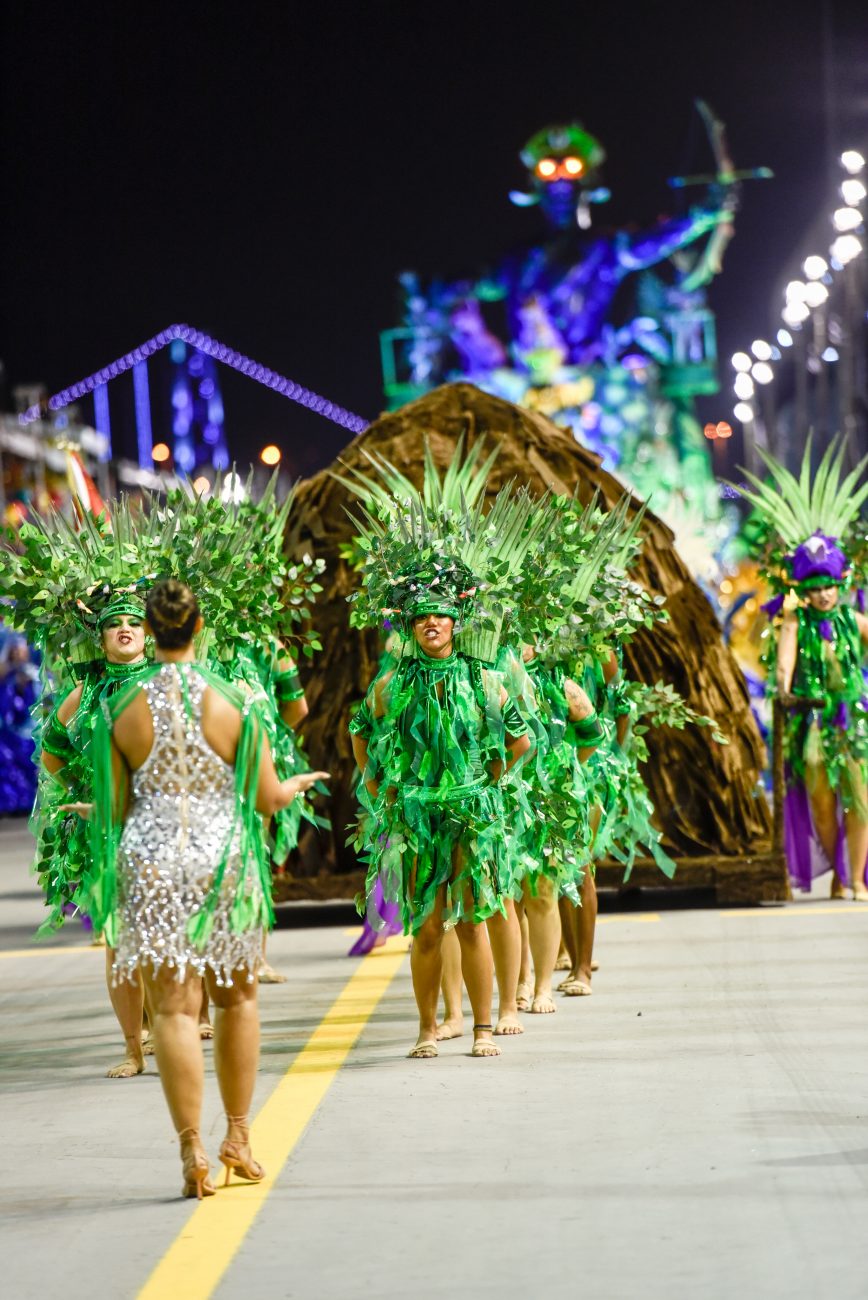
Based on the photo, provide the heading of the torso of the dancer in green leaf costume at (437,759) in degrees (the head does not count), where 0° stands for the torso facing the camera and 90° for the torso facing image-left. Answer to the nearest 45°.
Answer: approximately 0°

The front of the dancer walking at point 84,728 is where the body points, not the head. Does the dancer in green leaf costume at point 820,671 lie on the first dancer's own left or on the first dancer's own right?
on the first dancer's own left

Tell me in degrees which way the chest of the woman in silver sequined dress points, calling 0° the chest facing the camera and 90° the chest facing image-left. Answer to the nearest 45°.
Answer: approximately 180°

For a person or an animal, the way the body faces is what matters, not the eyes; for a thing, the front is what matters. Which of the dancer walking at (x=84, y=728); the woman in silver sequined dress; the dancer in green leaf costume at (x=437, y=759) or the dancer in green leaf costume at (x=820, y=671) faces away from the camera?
the woman in silver sequined dress

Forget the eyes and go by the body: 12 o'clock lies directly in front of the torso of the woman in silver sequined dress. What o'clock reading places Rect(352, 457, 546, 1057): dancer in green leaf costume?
The dancer in green leaf costume is roughly at 1 o'clock from the woman in silver sequined dress.

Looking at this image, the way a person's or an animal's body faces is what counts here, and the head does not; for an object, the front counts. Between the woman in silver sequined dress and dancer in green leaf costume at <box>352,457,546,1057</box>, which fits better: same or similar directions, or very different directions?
very different directions

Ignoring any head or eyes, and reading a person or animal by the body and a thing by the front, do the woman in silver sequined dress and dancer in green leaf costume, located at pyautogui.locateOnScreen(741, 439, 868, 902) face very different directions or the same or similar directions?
very different directions

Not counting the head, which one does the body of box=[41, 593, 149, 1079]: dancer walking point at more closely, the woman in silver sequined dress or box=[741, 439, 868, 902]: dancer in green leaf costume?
the woman in silver sequined dress

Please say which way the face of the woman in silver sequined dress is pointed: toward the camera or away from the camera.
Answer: away from the camera

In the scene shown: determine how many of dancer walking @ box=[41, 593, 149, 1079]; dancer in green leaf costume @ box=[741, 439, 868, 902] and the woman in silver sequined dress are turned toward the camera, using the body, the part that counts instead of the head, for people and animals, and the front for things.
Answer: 2

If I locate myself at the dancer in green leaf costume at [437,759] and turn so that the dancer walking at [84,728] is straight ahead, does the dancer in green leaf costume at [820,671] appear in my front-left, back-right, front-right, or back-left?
back-right
